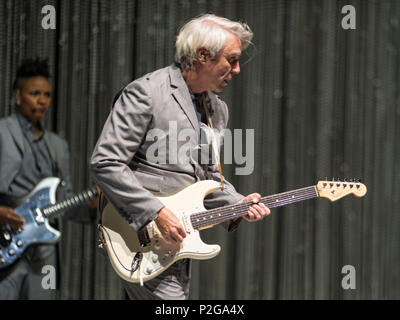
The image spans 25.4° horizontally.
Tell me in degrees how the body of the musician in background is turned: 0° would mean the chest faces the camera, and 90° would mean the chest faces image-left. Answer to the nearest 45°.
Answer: approximately 315°

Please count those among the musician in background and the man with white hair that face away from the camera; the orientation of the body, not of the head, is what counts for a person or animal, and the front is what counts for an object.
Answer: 0

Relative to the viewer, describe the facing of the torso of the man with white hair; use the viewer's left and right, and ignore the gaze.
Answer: facing the viewer and to the right of the viewer

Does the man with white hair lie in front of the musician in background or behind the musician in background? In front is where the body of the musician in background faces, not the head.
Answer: in front

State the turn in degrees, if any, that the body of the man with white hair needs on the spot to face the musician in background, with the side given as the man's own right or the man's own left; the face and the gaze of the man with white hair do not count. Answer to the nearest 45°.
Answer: approximately 180°

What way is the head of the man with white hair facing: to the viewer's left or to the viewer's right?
to the viewer's right

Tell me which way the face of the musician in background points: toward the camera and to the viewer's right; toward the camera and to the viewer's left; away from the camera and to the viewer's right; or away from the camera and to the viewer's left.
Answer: toward the camera and to the viewer's right
